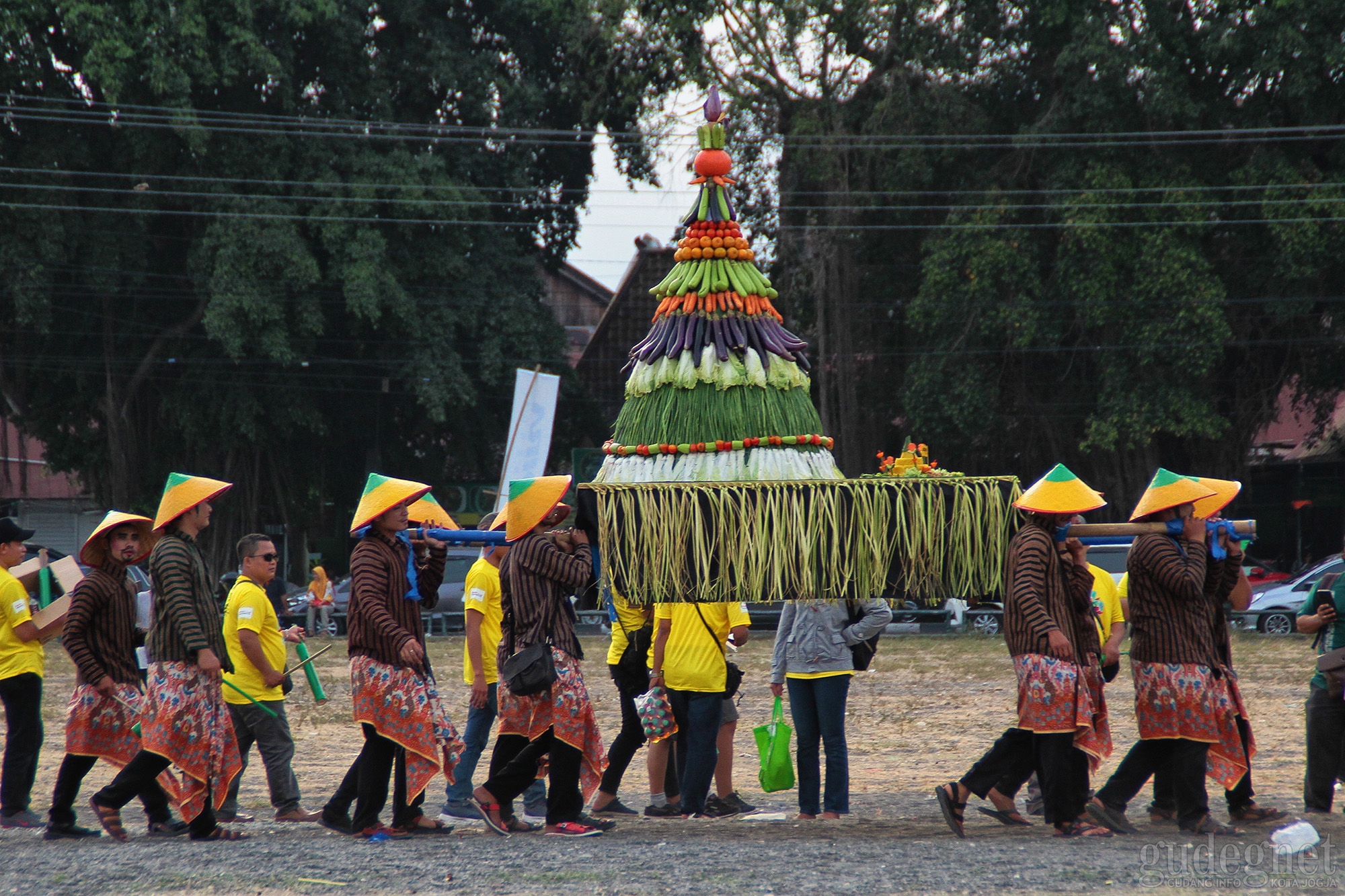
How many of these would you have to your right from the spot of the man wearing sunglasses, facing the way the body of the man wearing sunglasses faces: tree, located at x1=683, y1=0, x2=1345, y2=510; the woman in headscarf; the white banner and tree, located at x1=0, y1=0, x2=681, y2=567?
0

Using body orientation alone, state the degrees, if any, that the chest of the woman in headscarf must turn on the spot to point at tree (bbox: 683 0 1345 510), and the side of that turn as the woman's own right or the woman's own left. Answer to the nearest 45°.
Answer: approximately 90° to the woman's own left

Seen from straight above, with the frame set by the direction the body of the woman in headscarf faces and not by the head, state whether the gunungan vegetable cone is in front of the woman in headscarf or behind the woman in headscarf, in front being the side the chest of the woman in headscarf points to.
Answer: in front

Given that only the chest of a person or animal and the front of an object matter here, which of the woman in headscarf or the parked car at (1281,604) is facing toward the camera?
the woman in headscarf

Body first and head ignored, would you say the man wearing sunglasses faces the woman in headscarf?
no

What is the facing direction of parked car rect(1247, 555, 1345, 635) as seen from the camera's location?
facing to the left of the viewer

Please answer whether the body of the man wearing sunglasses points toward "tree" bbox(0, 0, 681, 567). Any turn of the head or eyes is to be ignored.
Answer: no

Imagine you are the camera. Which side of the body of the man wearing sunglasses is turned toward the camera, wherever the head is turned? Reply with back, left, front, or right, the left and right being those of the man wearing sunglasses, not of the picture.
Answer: right

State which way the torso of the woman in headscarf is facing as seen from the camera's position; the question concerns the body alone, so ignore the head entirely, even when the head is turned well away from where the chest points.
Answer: toward the camera

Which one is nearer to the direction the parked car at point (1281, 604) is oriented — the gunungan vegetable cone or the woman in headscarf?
the woman in headscarf

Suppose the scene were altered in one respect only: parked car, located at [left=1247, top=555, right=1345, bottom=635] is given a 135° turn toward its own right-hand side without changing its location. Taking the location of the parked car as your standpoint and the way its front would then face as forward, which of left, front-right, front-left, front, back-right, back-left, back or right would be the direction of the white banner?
back
